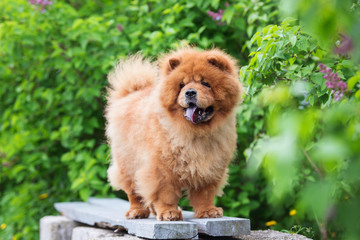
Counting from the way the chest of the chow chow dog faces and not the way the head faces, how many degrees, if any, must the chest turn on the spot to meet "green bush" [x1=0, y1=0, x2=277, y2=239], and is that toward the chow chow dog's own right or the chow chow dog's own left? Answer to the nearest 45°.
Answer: approximately 180°

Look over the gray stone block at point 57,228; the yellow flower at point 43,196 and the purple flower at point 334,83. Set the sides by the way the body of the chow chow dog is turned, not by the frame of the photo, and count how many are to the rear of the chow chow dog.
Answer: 2

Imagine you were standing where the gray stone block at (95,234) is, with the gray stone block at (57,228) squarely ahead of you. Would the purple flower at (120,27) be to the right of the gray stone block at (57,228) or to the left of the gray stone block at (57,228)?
right

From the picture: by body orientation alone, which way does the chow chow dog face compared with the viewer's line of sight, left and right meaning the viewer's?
facing the viewer and to the right of the viewer

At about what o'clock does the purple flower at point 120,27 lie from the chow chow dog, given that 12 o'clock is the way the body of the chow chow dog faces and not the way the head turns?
The purple flower is roughly at 7 o'clock from the chow chow dog.
